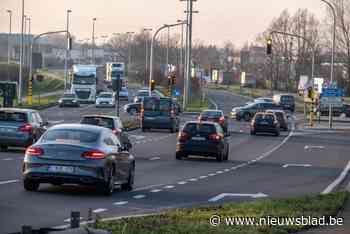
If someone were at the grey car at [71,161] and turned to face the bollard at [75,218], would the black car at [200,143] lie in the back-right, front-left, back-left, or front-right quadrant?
back-left

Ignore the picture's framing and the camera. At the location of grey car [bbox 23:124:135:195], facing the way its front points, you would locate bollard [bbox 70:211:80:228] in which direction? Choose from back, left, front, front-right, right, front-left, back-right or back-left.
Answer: back-right

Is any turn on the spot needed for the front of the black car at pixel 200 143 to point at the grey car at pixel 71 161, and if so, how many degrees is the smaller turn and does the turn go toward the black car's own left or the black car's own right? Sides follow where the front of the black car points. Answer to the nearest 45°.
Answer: approximately 180°

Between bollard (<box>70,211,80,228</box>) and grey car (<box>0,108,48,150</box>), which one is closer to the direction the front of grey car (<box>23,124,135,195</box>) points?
the grey car

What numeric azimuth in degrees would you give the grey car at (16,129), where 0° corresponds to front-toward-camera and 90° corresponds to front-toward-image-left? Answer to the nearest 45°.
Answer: approximately 225°

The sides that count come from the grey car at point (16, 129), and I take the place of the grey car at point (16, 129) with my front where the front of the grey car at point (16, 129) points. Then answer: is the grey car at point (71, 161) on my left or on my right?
on my right

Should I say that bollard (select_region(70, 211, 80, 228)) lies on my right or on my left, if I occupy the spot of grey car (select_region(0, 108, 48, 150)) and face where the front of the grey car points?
on my right

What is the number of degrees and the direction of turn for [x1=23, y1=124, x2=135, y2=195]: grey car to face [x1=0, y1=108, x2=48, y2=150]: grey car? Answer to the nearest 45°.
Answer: approximately 45° to its left

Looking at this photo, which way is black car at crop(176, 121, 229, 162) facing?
away from the camera
